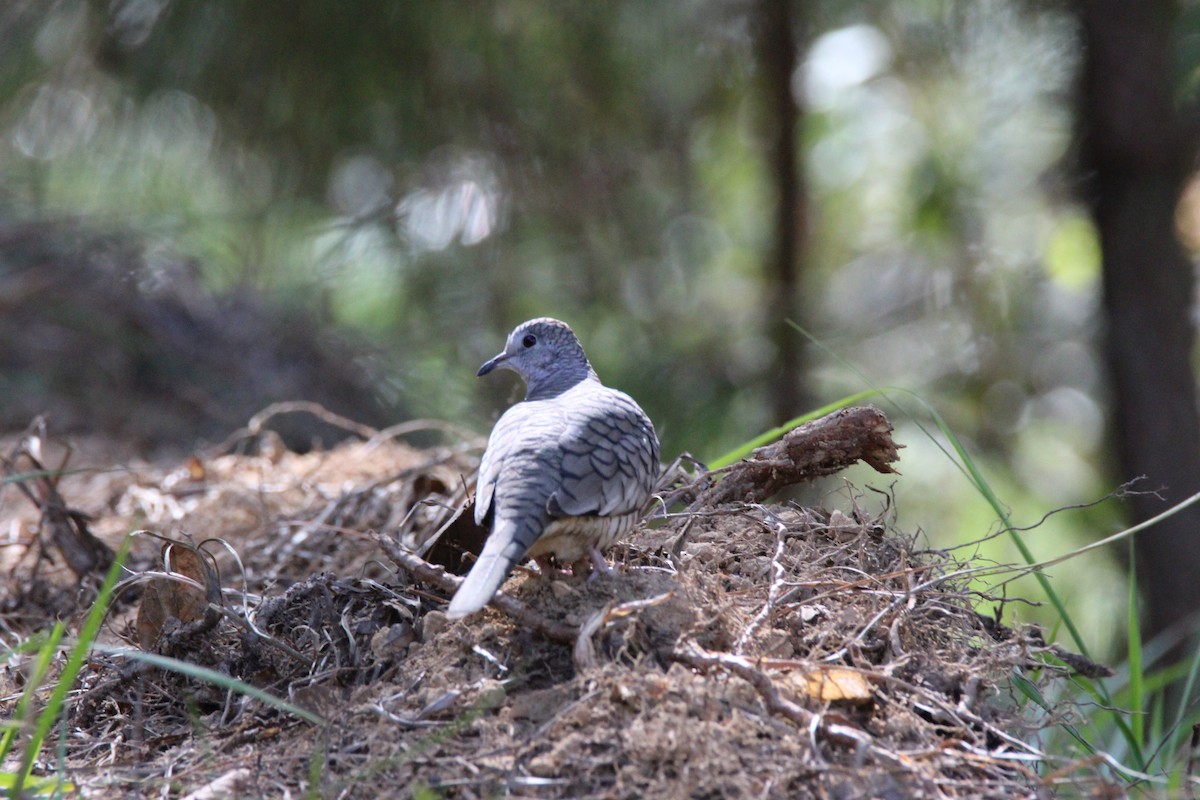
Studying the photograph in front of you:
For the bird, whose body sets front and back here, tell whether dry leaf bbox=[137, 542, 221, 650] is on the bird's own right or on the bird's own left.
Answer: on the bird's own left

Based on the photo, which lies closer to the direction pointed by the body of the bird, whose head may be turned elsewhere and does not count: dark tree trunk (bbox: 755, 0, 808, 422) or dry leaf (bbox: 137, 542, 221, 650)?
the dark tree trunk

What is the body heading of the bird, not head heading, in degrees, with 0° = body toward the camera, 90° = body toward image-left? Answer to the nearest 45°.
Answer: approximately 225°

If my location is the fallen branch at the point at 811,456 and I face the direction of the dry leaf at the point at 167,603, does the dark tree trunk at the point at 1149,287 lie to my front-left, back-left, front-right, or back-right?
back-right

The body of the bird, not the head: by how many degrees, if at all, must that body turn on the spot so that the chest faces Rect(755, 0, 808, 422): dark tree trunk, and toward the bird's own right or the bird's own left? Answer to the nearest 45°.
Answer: approximately 45° to the bird's own left
